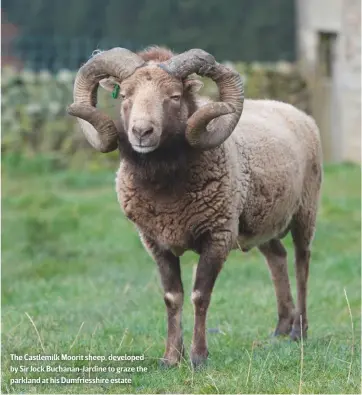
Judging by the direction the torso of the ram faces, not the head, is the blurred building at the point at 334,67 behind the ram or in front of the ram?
behind

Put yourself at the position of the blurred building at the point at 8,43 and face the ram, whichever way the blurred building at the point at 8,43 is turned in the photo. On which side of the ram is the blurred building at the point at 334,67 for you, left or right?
left

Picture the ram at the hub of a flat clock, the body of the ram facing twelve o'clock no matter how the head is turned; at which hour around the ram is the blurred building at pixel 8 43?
The blurred building is roughly at 4 o'clock from the ram.

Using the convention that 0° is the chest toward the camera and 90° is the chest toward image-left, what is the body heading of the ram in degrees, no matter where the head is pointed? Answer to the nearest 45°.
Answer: approximately 45°
